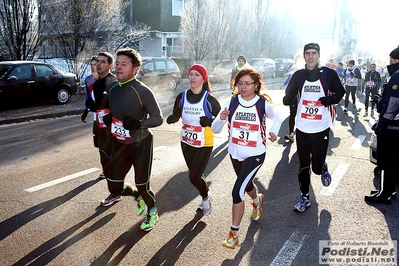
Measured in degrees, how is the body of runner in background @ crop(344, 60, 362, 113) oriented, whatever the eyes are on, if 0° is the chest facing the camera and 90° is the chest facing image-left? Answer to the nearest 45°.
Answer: approximately 0°

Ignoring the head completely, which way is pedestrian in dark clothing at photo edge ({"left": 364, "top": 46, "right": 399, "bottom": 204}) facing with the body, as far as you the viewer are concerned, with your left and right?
facing to the left of the viewer

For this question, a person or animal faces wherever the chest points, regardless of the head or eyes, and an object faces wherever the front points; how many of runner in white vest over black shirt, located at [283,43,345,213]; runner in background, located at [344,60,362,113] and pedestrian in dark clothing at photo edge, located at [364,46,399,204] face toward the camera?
2

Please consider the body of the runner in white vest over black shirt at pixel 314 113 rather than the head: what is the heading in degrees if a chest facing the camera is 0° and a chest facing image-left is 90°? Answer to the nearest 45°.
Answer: approximately 0°

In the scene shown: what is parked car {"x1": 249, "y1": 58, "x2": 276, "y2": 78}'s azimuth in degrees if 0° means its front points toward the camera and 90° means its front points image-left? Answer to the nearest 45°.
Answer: approximately 45°

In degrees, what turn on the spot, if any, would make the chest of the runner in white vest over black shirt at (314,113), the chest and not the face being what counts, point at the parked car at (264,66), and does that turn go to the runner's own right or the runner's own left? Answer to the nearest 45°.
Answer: approximately 180°

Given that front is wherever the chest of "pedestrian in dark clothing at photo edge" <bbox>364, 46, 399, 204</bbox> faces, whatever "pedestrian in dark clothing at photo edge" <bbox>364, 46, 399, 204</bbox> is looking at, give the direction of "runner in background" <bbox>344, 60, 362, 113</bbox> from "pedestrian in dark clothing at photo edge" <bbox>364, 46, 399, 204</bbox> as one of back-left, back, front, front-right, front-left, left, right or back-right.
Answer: right

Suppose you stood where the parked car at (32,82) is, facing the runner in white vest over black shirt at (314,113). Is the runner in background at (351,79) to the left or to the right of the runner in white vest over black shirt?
left

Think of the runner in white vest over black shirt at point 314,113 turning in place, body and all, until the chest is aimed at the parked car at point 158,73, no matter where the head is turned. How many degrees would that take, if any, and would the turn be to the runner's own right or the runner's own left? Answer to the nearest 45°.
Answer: approximately 135° to the runner's own right

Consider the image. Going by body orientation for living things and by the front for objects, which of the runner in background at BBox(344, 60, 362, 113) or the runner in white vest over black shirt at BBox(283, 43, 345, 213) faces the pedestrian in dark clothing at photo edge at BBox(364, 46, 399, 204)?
the runner in background at BBox(344, 60, 362, 113)

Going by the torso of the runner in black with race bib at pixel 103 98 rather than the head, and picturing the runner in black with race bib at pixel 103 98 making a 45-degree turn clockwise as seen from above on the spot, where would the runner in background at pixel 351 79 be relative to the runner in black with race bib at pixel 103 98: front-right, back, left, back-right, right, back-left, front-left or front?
back-right

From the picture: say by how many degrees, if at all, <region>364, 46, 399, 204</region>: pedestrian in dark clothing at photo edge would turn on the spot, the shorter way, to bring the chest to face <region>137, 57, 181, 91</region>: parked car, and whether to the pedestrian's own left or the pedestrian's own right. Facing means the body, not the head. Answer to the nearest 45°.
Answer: approximately 45° to the pedestrian's own right

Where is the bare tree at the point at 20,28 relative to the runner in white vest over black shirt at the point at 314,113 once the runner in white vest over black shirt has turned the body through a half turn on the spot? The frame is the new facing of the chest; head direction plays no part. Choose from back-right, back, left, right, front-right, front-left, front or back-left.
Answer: front-left
